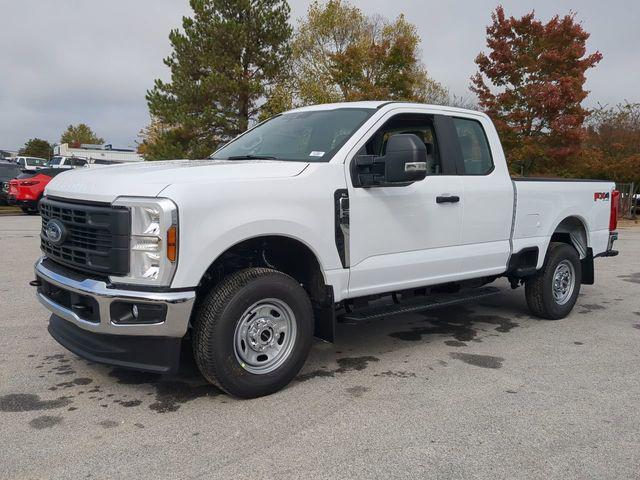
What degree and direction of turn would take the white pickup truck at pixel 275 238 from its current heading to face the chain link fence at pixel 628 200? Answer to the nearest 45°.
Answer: approximately 180°

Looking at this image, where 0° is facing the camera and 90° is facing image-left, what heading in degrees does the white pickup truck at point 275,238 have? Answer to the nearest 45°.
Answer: approximately 45°

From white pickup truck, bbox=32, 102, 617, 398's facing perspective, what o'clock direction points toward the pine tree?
The pine tree is roughly at 4 o'clock from the white pickup truck.

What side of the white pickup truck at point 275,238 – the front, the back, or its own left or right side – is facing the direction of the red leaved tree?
back

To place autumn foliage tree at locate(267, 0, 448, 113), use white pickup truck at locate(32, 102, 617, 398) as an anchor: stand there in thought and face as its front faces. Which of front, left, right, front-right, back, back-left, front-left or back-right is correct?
back-right

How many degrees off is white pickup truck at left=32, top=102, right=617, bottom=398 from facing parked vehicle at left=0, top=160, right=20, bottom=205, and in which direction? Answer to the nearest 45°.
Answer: approximately 90° to its right

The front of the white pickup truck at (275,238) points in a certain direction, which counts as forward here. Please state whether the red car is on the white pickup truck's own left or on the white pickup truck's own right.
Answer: on the white pickup truck's own right

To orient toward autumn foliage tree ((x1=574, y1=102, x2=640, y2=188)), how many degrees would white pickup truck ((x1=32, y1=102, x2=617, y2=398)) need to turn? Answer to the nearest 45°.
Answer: approximately 180°
